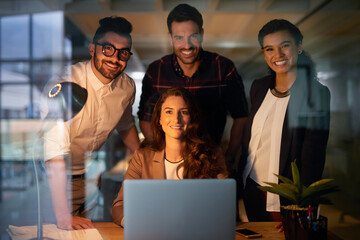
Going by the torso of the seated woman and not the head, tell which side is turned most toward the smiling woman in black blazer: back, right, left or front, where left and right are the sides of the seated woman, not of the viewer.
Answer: left

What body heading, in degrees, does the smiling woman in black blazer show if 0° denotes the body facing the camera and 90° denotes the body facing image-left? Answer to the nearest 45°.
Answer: approximately 45°

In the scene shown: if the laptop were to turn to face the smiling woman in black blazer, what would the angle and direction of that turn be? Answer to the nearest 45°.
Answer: approximately 45° to its right

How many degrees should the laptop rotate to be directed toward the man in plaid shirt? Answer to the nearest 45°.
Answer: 0° — it already faces them

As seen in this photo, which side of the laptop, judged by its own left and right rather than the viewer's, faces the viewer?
back

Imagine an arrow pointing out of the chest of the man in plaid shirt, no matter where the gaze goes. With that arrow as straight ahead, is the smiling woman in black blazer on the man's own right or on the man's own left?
on the man's own left
